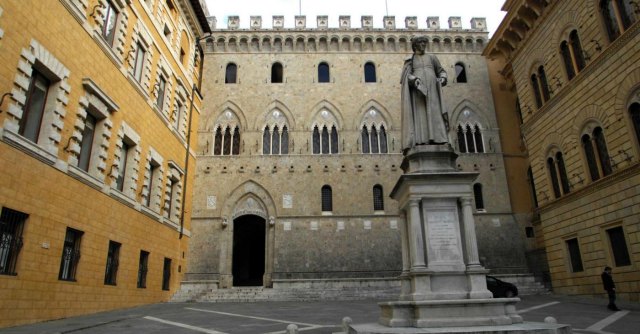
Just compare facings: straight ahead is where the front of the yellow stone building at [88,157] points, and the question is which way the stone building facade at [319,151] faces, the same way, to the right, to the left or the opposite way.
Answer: to the right

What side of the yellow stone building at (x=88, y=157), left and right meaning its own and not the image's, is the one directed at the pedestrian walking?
front

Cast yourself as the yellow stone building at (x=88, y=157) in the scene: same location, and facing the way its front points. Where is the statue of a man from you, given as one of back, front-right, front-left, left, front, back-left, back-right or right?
front

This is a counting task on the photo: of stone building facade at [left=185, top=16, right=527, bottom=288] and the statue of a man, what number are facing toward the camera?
2

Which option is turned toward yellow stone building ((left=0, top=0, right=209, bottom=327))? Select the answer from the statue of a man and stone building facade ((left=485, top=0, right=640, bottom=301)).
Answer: the stone building facade

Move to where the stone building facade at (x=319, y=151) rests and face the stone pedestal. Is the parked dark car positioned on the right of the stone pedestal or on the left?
left

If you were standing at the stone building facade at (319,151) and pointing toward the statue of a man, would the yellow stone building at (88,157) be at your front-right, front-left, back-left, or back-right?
front-right

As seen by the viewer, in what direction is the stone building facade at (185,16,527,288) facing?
toward the camera

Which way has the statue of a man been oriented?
toward the camera

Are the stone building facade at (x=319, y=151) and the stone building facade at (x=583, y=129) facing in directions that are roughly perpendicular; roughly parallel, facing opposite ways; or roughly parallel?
roughly perpendicular

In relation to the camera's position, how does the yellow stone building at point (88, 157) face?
facing the viewer and to the right of the viewer
